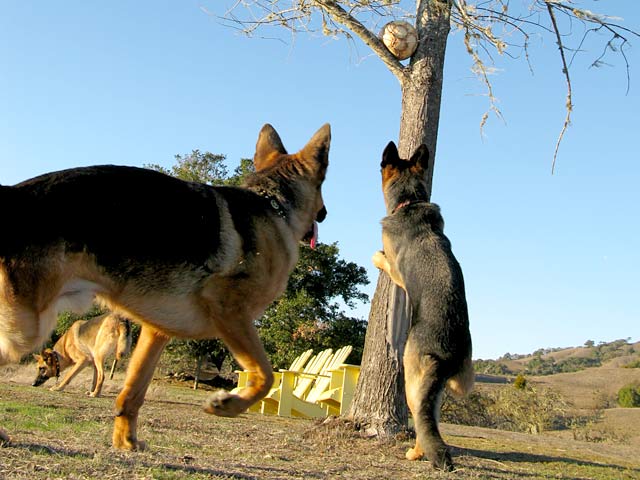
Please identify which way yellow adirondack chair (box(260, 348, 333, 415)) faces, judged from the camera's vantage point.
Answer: facing the viewer and to the left of the viewer

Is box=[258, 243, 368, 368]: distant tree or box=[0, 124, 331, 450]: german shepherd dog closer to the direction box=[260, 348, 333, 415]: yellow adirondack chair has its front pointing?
the german shepherd dog

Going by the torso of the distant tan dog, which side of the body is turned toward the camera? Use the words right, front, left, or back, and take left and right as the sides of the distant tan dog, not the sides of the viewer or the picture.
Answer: left

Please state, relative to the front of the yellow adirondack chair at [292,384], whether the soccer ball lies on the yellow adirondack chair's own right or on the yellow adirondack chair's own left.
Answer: on the yellow adirondack chair's own left

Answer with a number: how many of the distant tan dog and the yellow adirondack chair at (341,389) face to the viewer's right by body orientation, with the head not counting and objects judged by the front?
0

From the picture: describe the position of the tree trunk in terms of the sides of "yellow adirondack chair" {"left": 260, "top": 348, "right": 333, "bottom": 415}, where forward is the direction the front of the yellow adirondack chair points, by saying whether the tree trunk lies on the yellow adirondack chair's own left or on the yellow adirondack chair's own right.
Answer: on the yellow adirondack chair's own left

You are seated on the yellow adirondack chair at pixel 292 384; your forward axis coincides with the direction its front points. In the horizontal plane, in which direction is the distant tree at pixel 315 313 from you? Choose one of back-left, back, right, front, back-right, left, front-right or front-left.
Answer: back-right

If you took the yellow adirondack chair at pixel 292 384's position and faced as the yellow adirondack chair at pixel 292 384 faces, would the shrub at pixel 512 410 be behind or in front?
behind

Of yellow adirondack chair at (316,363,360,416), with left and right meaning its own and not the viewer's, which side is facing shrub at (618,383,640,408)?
back

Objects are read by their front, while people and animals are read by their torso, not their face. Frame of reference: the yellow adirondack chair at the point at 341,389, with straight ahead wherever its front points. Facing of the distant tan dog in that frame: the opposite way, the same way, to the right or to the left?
the same way

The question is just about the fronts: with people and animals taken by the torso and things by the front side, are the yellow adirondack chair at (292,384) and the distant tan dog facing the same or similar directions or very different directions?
same or similar directions

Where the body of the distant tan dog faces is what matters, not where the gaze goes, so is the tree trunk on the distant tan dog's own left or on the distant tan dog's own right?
on the distant tan dog's own left

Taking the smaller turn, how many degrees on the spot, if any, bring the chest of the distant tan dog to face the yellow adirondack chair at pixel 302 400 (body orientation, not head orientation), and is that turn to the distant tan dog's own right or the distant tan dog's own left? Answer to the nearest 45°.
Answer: approximately 135° to the distant tan dog's own left

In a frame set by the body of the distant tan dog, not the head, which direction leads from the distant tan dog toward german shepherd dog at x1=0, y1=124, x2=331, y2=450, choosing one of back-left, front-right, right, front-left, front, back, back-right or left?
left

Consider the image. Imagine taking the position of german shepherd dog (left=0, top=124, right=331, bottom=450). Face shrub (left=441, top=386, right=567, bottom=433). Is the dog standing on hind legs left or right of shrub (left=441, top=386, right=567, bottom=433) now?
right
